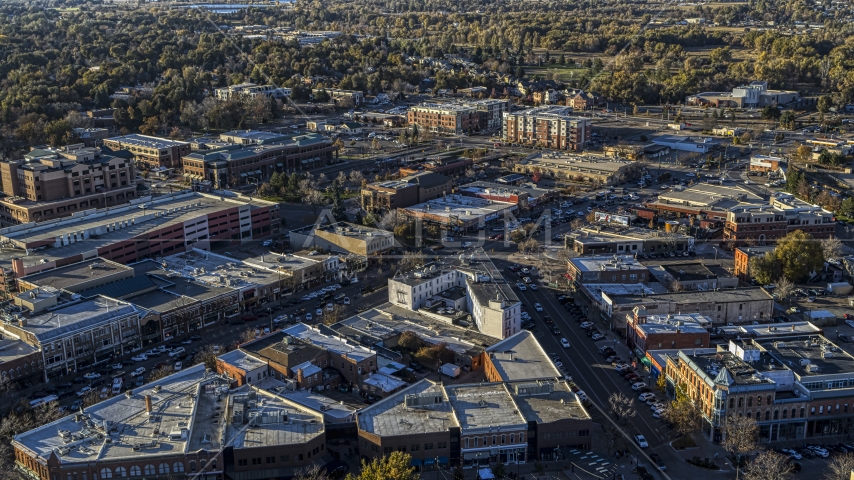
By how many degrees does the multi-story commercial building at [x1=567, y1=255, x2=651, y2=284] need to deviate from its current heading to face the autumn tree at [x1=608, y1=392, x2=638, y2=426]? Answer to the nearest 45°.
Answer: approximately 90° to its left

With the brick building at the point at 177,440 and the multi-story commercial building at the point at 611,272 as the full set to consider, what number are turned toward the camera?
1

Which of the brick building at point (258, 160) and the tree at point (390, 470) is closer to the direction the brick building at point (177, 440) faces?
the tree

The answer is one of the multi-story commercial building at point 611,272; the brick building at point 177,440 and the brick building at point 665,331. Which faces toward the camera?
the brick building at point 177,440

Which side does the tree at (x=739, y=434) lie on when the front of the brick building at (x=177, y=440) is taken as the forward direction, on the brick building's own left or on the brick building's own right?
on the brick building's own left

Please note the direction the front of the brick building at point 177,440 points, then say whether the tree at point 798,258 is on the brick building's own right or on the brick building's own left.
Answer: on the brick building's own left

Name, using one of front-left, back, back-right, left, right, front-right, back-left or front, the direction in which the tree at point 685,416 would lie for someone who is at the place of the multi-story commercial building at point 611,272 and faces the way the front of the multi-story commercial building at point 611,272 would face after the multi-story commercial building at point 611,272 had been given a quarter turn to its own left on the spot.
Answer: front

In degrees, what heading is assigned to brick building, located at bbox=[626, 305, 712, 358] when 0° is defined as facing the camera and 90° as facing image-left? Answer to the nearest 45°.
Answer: approximately 90°

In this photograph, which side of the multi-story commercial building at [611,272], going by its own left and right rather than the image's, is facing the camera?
left

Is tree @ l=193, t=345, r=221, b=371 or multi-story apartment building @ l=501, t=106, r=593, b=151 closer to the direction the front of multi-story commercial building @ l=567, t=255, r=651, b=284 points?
the tree

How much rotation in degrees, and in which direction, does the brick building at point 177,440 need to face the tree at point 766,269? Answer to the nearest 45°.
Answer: approximately 90° to its left

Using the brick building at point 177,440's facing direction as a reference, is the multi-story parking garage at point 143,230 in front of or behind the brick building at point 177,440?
behind

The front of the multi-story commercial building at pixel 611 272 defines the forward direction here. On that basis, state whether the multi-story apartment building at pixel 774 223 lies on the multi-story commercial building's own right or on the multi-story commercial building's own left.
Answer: on the multi-story commercial building's own right

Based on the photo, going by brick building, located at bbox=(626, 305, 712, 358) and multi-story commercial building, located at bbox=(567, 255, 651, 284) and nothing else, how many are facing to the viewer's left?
2

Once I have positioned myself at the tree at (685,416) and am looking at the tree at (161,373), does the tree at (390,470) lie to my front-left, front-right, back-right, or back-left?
front-left

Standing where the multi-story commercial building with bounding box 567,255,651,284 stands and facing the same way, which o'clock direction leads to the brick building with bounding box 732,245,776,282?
The brick building is roughly at 5 o'clock from the multi-story commercial building.

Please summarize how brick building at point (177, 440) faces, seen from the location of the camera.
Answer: facing the viewer

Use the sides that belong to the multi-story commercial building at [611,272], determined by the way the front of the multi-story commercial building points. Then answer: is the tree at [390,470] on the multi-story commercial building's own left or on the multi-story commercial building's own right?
on the multi-story commercial building's own left

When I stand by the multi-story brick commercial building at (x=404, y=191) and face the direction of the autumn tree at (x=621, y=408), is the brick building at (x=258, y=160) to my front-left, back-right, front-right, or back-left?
back-right
